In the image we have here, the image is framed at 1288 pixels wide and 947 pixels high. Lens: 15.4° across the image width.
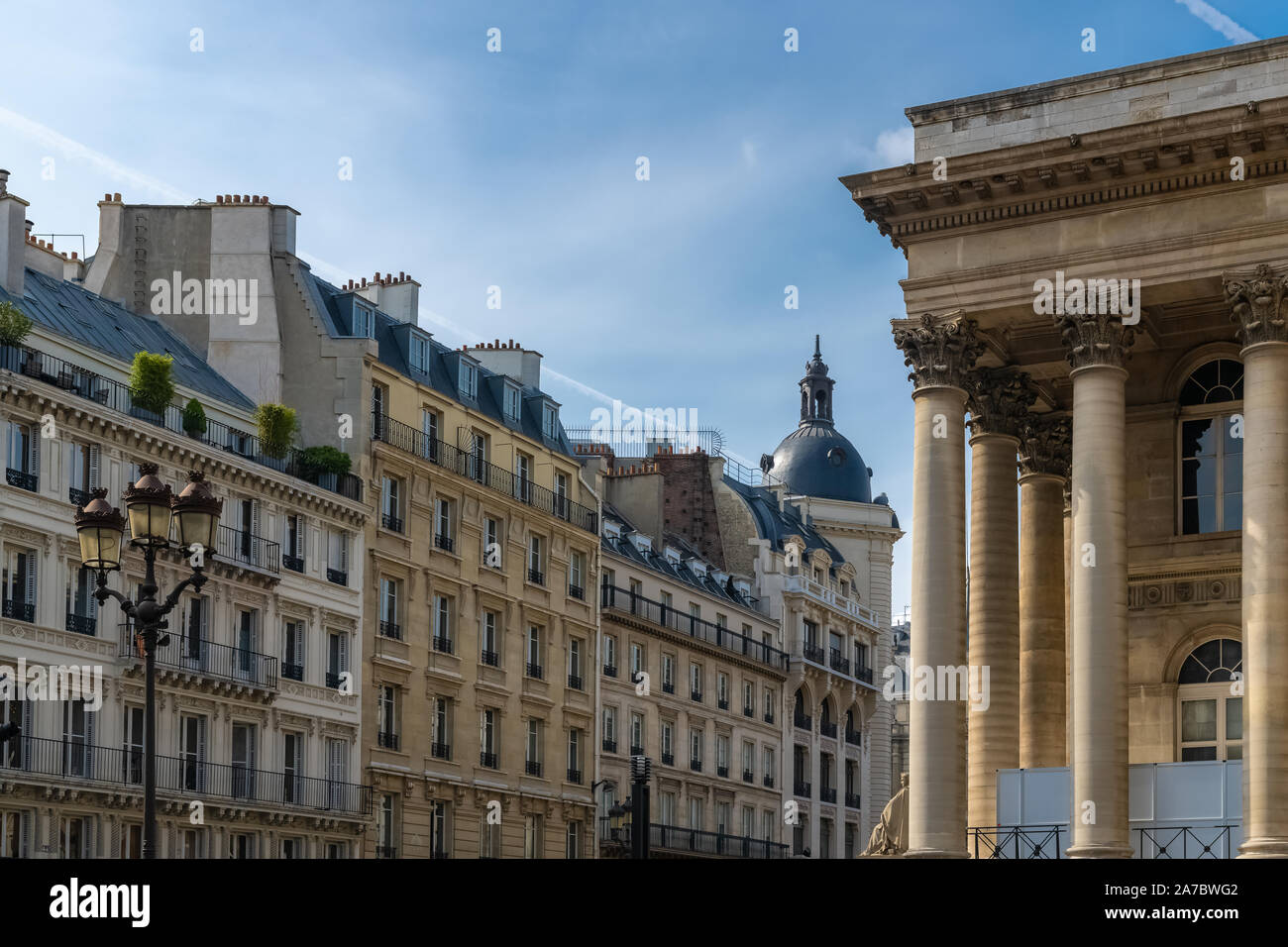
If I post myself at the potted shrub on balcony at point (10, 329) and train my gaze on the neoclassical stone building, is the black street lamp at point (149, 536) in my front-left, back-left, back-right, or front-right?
front-right

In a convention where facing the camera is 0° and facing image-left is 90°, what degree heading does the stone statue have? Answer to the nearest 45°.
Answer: approximately 90°

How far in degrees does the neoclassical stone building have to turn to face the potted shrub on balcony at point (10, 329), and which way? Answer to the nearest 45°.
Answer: approximately 90° to its right

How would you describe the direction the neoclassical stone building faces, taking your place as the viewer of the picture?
facing the viewer and to the left of the viewer
